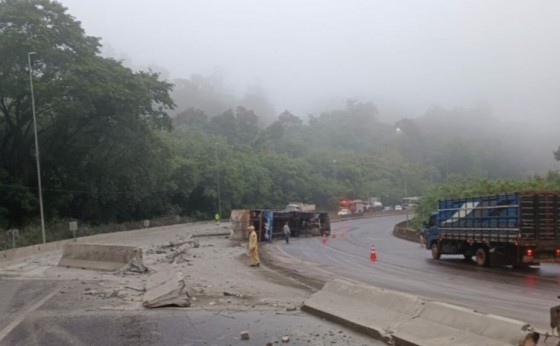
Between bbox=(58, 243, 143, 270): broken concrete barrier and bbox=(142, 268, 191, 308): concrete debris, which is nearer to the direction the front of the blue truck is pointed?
the broken concrete barrier

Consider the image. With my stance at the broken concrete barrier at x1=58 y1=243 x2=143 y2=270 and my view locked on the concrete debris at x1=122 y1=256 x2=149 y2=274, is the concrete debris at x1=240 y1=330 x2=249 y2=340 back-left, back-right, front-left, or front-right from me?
front-right

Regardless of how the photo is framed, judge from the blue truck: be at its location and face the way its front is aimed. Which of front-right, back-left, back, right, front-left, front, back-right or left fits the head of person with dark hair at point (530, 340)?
back-left

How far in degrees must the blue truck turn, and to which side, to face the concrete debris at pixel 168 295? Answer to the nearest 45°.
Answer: approximately 90° to its left

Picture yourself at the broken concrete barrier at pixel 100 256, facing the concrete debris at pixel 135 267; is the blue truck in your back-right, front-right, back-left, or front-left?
front-left

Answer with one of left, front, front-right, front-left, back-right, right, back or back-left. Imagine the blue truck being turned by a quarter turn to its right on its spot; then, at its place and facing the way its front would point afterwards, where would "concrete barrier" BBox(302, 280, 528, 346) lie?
back-right

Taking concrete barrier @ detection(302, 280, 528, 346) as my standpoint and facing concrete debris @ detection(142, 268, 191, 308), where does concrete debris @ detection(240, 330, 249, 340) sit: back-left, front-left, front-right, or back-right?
front-left

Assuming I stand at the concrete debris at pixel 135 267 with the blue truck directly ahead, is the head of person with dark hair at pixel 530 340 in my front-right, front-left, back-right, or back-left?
front-right

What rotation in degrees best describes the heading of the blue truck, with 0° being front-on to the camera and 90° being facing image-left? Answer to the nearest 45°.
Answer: approximately 135°

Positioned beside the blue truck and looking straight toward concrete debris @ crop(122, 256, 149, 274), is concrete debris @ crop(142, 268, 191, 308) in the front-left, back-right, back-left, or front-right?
front-left
